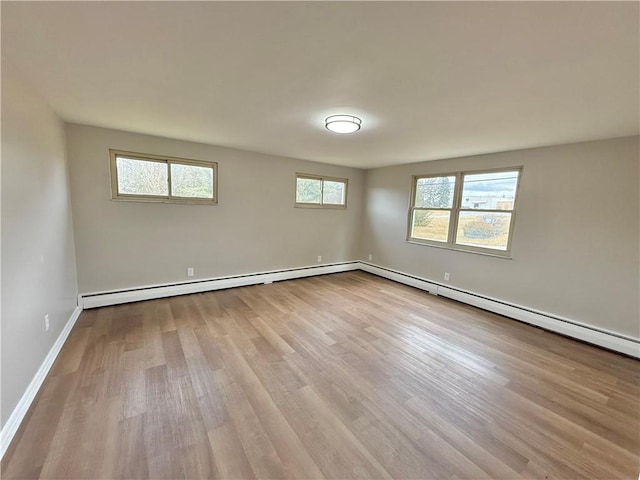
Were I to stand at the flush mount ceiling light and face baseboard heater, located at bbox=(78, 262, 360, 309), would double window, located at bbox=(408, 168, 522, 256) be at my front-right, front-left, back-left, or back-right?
back-right

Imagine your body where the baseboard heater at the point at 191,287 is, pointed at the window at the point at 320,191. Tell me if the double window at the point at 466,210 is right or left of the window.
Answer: right

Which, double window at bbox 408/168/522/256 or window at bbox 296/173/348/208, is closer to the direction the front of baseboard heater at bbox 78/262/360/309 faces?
the double window

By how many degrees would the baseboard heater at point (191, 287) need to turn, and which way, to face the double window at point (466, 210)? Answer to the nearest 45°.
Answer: approximately 45° to its left

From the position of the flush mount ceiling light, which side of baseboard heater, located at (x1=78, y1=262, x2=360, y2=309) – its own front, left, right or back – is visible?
front

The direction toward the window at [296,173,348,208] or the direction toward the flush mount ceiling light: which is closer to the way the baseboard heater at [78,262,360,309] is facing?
the flush mount ceiling light

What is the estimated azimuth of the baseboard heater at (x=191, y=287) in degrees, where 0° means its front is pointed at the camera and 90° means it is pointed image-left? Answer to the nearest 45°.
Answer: approximately 315°
